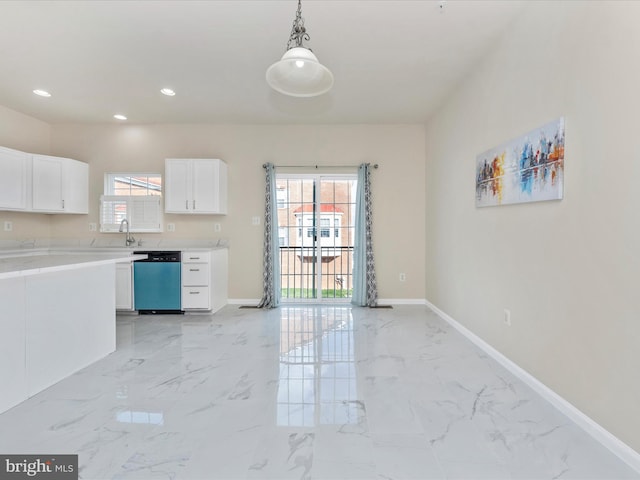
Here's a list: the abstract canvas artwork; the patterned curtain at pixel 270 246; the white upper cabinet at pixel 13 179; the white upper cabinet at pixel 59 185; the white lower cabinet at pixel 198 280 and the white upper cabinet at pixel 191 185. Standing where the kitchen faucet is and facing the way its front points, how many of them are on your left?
4

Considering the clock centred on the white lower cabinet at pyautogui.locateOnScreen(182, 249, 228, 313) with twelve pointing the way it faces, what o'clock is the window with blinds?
The window with blinds is roughly at 3 o'clock from the white lower cabinet.

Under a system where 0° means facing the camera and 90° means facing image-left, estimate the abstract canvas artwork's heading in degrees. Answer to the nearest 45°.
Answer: approximately 45°

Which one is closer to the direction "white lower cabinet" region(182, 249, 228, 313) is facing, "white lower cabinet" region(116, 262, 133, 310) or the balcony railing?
the white lower cabinet

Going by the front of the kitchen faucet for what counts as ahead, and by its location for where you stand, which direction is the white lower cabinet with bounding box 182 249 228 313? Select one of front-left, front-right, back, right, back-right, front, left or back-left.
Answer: left

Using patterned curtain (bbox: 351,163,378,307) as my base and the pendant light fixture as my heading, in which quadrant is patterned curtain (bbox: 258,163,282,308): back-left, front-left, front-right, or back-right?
front-right

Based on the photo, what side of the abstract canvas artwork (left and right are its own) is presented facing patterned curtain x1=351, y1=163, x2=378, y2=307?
right

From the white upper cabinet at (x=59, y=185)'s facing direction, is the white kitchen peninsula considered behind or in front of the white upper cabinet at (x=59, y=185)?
in front

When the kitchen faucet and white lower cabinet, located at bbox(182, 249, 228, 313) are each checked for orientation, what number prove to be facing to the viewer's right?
0

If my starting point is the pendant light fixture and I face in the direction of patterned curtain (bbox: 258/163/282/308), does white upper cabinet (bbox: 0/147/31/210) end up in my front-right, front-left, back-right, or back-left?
front-left

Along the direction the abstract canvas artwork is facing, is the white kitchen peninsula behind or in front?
in front

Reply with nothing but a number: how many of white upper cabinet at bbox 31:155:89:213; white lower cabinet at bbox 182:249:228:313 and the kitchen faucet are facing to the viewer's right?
0

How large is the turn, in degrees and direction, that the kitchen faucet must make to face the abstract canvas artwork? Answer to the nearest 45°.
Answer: approximately 90° to its left

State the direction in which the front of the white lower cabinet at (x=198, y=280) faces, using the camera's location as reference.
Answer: facing the viewer and to the left of the viewer

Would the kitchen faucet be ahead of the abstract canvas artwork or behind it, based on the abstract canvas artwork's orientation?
ahead
